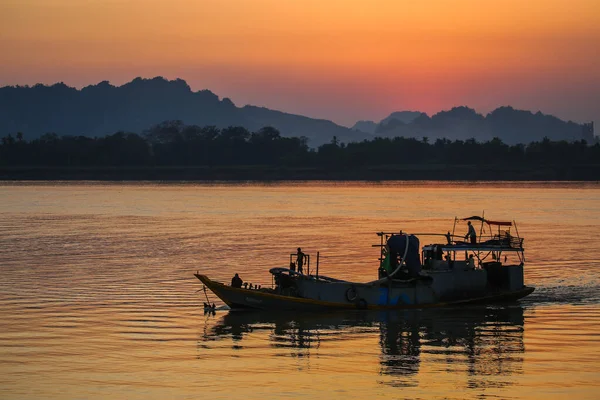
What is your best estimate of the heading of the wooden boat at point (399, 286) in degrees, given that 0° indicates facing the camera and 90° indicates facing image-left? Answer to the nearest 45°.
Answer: approximately 90°
